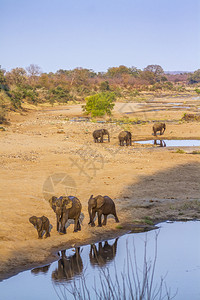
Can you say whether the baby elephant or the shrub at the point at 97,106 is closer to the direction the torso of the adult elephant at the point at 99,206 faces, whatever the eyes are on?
the baby elephant

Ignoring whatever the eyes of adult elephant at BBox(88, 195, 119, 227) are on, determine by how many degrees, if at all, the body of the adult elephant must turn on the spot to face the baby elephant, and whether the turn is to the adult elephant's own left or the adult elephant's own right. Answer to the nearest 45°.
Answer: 0° — it already faces it

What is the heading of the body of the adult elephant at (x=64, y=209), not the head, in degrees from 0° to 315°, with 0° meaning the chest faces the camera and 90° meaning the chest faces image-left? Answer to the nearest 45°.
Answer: approximately 45°

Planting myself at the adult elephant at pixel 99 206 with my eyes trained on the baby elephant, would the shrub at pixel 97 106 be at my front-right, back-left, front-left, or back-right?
back-right

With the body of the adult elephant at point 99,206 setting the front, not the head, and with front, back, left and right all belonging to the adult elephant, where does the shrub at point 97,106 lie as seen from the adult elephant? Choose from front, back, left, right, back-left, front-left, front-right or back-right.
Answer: back-right

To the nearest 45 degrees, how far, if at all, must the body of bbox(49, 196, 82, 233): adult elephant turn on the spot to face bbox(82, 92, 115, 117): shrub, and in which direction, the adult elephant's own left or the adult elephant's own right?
approximately 135° to the adult elephant's own right
